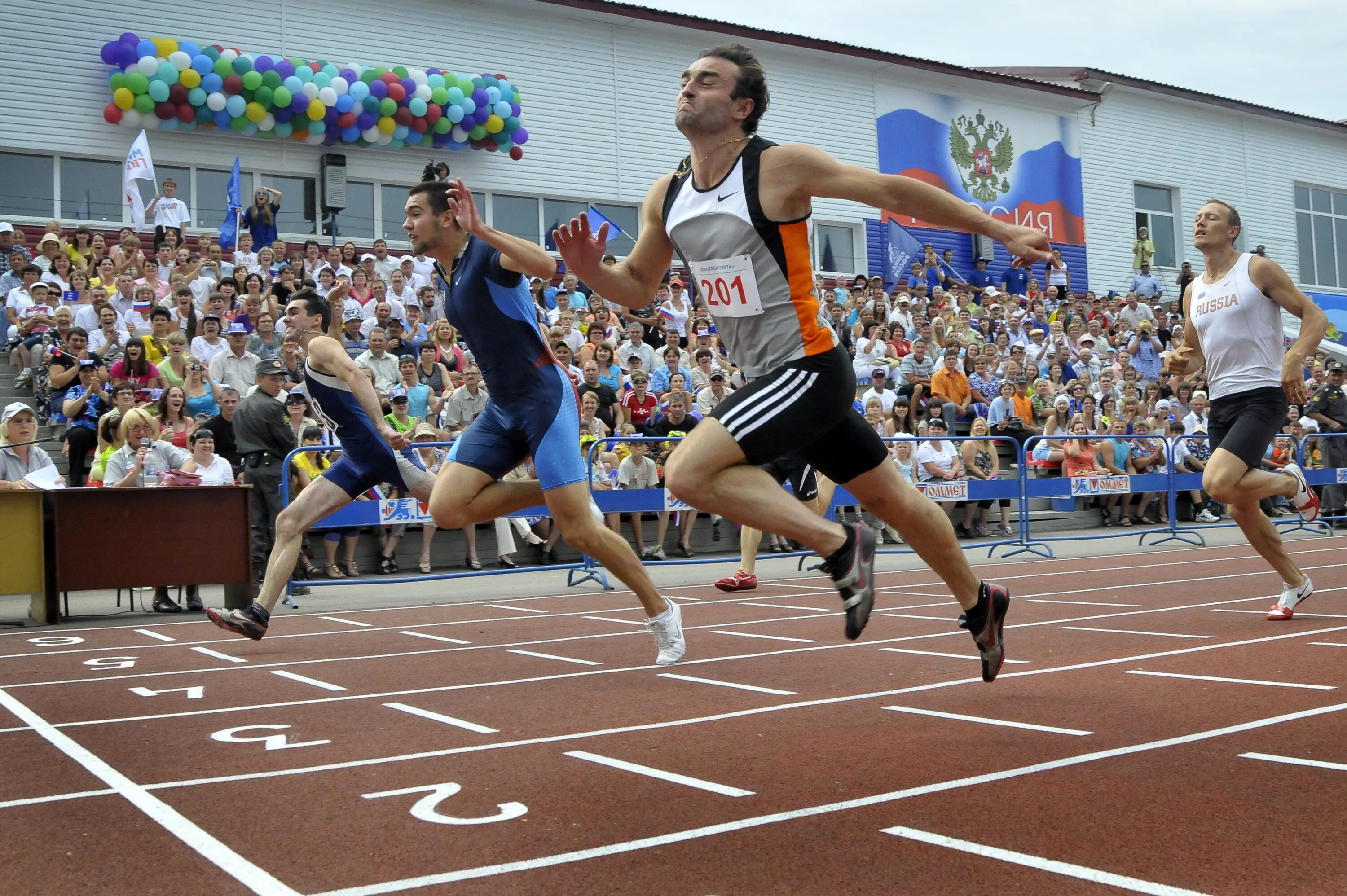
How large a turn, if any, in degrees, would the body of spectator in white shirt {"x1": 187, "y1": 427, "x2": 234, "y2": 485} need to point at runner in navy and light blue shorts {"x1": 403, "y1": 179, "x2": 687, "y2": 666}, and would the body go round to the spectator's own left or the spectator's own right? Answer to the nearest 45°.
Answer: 0° — they already face them

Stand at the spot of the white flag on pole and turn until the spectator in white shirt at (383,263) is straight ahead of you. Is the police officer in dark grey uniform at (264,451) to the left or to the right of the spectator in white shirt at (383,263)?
right

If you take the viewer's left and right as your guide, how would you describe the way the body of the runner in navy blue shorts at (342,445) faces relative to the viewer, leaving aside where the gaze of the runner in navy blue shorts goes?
facing to the left of the viewer

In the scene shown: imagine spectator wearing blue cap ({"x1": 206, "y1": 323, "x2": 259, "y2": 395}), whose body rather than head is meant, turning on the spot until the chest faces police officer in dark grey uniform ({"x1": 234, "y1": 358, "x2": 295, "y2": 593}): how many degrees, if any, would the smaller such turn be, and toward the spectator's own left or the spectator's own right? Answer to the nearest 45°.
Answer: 0° — they already face them

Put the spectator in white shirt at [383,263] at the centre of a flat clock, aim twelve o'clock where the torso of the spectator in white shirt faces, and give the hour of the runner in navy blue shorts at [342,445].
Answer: The runner in navy blue shorts is roughly at 12 o'clock from the spectator in white shirt.

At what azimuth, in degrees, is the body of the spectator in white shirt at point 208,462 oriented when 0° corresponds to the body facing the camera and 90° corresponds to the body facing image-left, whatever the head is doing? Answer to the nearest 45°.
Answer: approximately 0°

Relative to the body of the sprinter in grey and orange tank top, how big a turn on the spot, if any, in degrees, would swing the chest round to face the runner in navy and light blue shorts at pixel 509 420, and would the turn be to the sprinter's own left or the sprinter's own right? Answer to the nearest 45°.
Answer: approximately 90° to the sprinter's own right

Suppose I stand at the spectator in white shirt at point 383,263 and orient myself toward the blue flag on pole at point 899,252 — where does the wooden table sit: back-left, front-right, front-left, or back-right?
back-right

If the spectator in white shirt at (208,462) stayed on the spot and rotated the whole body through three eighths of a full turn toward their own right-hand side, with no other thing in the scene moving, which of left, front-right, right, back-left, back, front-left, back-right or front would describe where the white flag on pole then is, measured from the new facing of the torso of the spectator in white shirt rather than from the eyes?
front-right

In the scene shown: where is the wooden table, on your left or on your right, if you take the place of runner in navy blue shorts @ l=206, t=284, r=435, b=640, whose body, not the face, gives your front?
on your right

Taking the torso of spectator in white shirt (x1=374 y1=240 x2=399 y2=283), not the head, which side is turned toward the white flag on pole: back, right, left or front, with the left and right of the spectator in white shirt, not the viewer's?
right

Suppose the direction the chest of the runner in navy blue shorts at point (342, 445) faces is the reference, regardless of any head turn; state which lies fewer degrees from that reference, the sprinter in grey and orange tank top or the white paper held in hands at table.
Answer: the white paper held in hands at table

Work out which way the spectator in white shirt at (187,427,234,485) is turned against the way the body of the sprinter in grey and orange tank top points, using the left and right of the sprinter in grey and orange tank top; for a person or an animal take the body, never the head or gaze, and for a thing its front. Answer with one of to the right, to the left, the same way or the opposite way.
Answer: to the left

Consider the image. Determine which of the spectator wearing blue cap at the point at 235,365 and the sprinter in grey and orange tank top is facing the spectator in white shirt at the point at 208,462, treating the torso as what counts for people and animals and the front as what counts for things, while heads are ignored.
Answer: the spectator wearing blue cap
